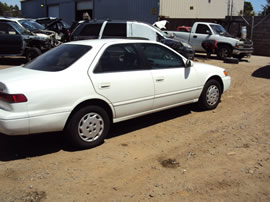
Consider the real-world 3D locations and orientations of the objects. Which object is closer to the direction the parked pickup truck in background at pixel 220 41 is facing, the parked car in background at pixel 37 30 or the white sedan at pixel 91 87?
the white sedan

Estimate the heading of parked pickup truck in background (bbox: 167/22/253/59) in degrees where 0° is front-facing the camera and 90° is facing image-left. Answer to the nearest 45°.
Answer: approximately 315°

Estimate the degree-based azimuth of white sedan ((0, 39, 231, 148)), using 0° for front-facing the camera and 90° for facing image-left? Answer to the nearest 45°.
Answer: approximately 225°

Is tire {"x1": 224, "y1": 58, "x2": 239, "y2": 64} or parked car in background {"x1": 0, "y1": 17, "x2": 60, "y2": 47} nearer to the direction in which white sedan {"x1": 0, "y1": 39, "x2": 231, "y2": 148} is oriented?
the tire
